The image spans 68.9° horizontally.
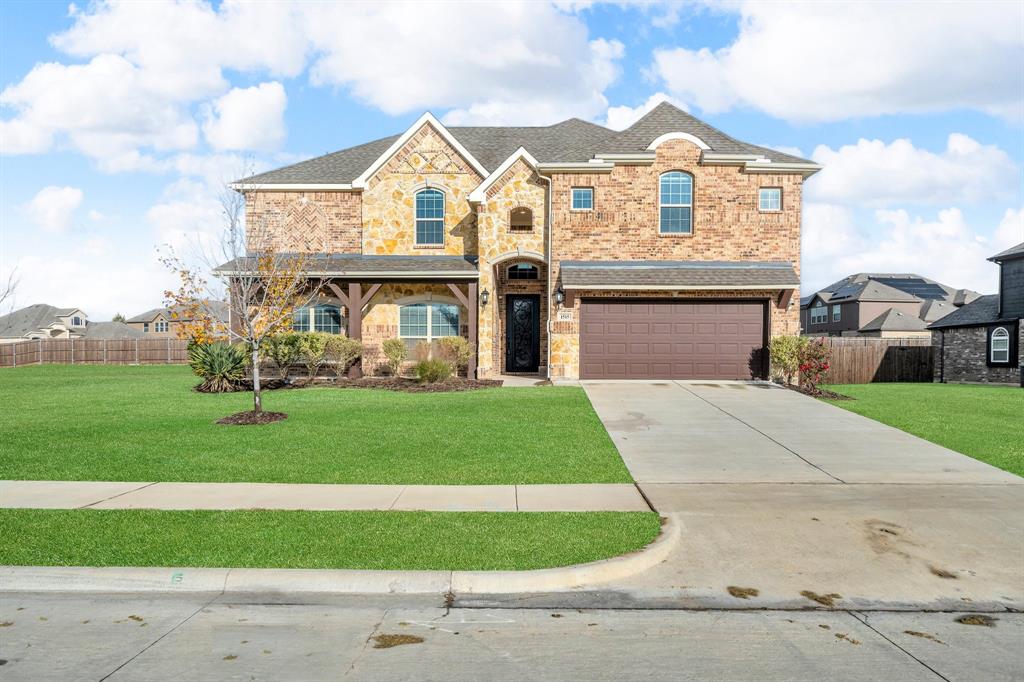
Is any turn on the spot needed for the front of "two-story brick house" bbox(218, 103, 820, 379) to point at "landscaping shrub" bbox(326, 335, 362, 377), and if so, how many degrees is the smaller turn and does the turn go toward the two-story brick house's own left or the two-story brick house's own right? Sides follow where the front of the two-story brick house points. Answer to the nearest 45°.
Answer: approximately 90° to the two-story brick house's own right

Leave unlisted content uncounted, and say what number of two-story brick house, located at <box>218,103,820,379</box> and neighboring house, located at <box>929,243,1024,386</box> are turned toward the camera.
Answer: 2

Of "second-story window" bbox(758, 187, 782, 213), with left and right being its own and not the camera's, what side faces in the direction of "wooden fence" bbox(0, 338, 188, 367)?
right

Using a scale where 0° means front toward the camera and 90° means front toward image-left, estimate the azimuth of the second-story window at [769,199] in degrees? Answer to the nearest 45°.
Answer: approximately 0°

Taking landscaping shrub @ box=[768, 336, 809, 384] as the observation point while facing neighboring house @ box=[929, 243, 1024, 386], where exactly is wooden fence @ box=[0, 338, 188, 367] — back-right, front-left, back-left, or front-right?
back-left

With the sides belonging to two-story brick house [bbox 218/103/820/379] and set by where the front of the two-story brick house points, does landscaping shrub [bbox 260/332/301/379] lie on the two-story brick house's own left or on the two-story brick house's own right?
on the two-story brick house's own right

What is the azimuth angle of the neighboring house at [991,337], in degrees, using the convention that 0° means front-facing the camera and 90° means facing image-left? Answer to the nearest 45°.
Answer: approximately 0°

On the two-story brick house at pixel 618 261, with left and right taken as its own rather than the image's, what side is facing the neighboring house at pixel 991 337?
left
